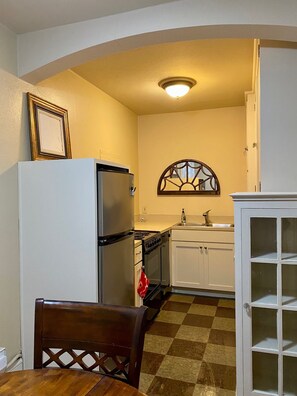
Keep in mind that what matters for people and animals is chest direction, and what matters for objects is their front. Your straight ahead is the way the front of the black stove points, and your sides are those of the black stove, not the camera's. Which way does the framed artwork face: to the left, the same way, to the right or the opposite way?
the same way

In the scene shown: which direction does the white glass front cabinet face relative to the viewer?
toward the camera

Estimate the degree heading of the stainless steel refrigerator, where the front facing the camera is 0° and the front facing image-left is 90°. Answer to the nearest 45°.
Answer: approximately 315°

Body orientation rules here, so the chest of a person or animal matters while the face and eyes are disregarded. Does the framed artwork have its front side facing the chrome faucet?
no

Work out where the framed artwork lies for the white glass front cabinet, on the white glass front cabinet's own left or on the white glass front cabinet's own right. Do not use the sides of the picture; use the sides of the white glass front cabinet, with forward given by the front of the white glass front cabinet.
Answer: on the white glass front cabinet's own right

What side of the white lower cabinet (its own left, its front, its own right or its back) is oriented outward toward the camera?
front

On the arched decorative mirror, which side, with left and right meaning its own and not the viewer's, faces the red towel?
front

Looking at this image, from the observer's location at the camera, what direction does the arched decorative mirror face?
facing the viewer

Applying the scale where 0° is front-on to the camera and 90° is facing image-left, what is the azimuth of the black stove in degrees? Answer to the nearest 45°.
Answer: approximately 315°

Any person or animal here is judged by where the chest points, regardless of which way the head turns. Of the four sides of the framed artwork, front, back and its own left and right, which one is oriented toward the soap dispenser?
left

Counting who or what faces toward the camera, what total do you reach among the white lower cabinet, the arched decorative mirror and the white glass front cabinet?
3

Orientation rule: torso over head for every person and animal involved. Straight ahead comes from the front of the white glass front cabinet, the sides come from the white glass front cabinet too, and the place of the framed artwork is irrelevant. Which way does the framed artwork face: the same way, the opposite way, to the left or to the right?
to the left

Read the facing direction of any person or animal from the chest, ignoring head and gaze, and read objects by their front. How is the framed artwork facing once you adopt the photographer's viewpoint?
facing the viewer and to the right of the viewer

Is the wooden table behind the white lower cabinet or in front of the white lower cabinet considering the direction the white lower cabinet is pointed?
in front

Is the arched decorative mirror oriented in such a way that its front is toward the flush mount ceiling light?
yes
